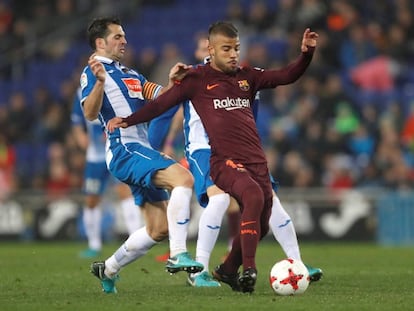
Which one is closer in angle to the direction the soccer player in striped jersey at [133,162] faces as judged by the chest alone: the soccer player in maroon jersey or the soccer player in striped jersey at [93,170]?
the soccer player in maroon jersey

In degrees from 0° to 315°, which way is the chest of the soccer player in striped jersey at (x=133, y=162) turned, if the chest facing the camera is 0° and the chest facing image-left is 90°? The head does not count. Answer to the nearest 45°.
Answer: approximately 315°

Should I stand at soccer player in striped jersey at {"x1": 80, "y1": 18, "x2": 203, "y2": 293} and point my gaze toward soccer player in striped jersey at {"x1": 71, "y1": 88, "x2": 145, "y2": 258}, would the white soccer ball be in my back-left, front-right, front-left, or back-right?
back-right

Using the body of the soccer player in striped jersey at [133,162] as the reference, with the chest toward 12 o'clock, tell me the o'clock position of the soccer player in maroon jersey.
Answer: The soccer player in maroon jersey is roughly at 11 o'clock from the soccer player in striped jersey.

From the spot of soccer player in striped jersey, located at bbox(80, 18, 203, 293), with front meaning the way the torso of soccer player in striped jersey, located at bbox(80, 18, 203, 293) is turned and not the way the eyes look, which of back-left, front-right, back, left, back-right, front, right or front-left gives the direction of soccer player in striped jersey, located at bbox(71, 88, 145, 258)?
back-left

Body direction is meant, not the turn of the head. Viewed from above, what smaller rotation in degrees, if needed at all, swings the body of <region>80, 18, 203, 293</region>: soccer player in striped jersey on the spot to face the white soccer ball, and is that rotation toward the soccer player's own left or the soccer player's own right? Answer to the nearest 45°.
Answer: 0° — they already face it

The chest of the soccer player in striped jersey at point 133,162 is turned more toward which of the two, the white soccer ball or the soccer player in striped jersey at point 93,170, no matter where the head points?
the white soccer ball
